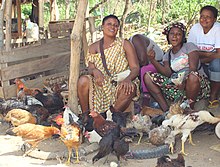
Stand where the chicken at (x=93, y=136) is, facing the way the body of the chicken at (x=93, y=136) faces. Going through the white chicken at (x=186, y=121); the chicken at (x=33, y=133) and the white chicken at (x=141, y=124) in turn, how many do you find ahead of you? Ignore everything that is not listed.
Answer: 1

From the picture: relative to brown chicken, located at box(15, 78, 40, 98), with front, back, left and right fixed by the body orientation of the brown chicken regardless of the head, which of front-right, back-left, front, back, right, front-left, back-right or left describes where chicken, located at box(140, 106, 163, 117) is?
back-left

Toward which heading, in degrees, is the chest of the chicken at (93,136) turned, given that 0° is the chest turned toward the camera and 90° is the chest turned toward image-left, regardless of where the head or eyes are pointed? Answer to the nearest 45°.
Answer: approximately 90°

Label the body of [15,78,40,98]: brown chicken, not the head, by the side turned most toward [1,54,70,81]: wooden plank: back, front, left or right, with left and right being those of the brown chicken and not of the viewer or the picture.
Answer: right

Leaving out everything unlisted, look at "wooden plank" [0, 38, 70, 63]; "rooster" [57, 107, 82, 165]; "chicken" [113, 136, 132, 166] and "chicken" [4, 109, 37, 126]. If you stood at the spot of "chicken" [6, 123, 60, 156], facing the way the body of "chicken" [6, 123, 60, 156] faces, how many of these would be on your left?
2

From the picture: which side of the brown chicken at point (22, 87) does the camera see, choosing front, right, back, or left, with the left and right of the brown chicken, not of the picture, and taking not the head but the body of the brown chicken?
left

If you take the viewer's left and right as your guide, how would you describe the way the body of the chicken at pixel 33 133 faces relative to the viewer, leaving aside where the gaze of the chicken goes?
facing to the right of the viewer

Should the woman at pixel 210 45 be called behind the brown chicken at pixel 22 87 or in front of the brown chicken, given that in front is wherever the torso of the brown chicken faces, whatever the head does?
behind
